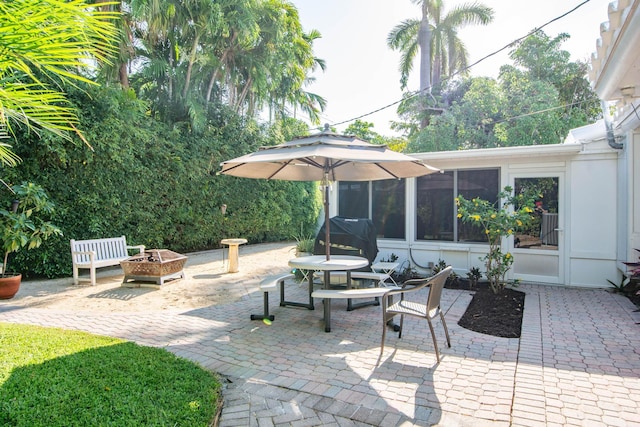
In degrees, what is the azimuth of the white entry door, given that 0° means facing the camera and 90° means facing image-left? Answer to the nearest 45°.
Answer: approximately 0°

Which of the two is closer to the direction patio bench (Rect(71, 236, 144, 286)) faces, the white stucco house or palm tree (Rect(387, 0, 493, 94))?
the white stucco house

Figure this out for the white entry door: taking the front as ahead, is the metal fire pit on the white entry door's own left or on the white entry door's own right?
on the white entry door's own right

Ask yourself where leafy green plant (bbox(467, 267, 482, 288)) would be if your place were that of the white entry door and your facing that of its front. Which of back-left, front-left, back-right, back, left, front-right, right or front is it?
front-right

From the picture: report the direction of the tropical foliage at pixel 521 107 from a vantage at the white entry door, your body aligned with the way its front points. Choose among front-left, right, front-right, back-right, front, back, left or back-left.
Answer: back

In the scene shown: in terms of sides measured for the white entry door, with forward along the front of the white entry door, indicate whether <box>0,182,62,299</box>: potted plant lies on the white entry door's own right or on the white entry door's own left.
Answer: on the white entry door's own right

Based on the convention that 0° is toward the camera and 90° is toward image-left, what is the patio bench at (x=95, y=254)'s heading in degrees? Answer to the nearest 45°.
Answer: approximately 315°

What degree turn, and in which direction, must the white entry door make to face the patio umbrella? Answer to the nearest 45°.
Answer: approximately 45° to its right
